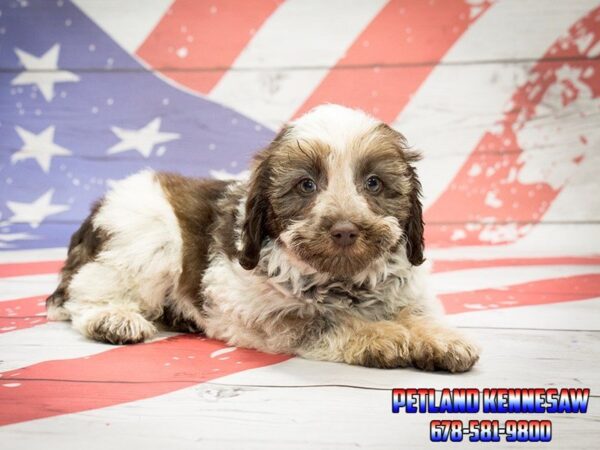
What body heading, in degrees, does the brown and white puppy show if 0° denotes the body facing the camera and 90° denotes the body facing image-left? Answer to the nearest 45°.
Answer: approximately 315°
